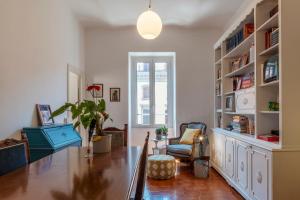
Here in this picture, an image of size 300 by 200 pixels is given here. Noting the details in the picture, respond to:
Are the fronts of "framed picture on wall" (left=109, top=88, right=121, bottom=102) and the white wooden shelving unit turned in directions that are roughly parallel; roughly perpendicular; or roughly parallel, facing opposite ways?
roughly perpendicular

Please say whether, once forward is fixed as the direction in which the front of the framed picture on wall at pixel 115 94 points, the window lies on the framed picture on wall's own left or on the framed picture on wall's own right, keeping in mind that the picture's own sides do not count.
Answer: on the framed picture on wall's own left

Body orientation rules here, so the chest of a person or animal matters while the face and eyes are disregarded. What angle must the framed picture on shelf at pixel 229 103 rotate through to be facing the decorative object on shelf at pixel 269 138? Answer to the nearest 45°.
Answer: approximately 45° to its left

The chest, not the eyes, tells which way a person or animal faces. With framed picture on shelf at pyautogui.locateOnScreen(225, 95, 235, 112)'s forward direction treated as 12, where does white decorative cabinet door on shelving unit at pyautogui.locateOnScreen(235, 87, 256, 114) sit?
The white decorative cabinet door on shelving unit is roughly at 10 o'clock from the framed picture on shelf.

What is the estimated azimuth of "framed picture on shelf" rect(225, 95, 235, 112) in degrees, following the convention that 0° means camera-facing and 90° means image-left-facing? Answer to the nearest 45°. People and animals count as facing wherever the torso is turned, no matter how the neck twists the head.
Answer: approximately 45°

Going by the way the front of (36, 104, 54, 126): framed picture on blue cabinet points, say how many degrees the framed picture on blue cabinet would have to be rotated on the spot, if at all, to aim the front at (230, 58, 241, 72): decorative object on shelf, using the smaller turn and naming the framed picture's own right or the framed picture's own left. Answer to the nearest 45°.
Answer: approximately 45° to the framed picture's own left

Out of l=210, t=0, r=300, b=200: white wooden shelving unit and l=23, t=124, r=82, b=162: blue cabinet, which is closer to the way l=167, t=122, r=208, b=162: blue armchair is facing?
the blue cabinet

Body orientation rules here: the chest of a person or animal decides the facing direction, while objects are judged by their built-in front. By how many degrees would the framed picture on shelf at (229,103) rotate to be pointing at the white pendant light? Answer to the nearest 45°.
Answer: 0° — it already faces it
